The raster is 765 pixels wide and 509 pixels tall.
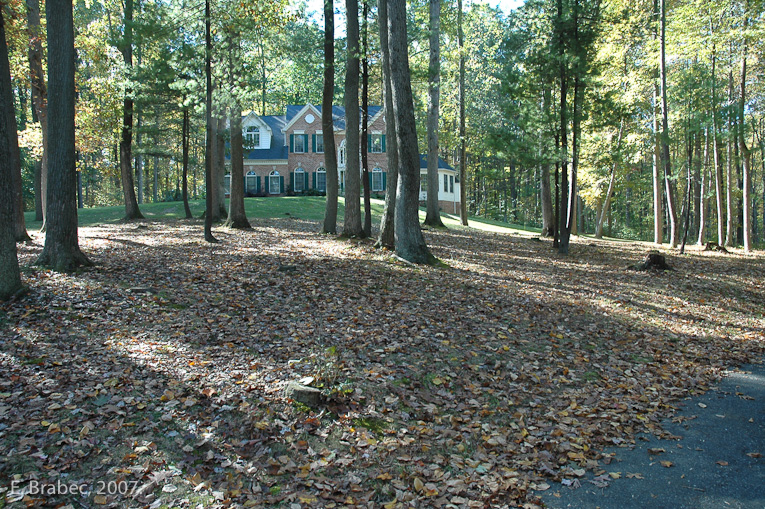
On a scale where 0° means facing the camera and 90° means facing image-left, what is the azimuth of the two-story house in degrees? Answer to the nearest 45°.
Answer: approximately 0°

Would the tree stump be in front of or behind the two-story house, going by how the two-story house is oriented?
in front
